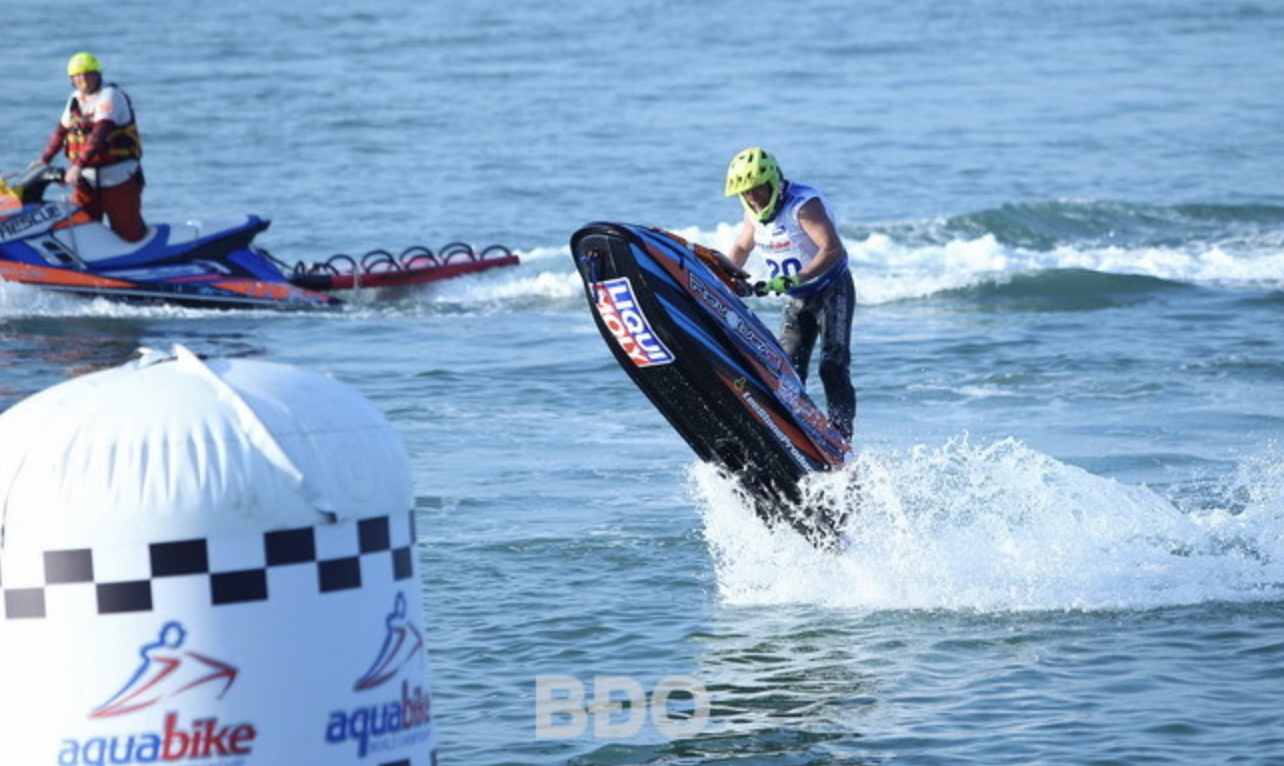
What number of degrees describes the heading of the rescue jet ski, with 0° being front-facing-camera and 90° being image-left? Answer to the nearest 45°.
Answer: approximately 90°

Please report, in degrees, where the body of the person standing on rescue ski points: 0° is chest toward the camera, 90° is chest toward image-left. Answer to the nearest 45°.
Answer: approximately 45°

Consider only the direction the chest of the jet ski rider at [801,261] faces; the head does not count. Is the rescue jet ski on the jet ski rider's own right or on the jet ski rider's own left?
on the jet ski rider's own right

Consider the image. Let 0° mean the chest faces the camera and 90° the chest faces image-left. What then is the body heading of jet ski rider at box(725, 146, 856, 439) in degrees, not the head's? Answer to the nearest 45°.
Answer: approximately 45°

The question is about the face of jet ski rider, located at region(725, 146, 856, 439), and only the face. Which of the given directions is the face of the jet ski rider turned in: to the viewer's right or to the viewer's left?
to the viewer's left

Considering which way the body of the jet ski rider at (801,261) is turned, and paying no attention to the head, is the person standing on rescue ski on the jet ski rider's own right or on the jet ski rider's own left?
on the jet ski rider's own right
